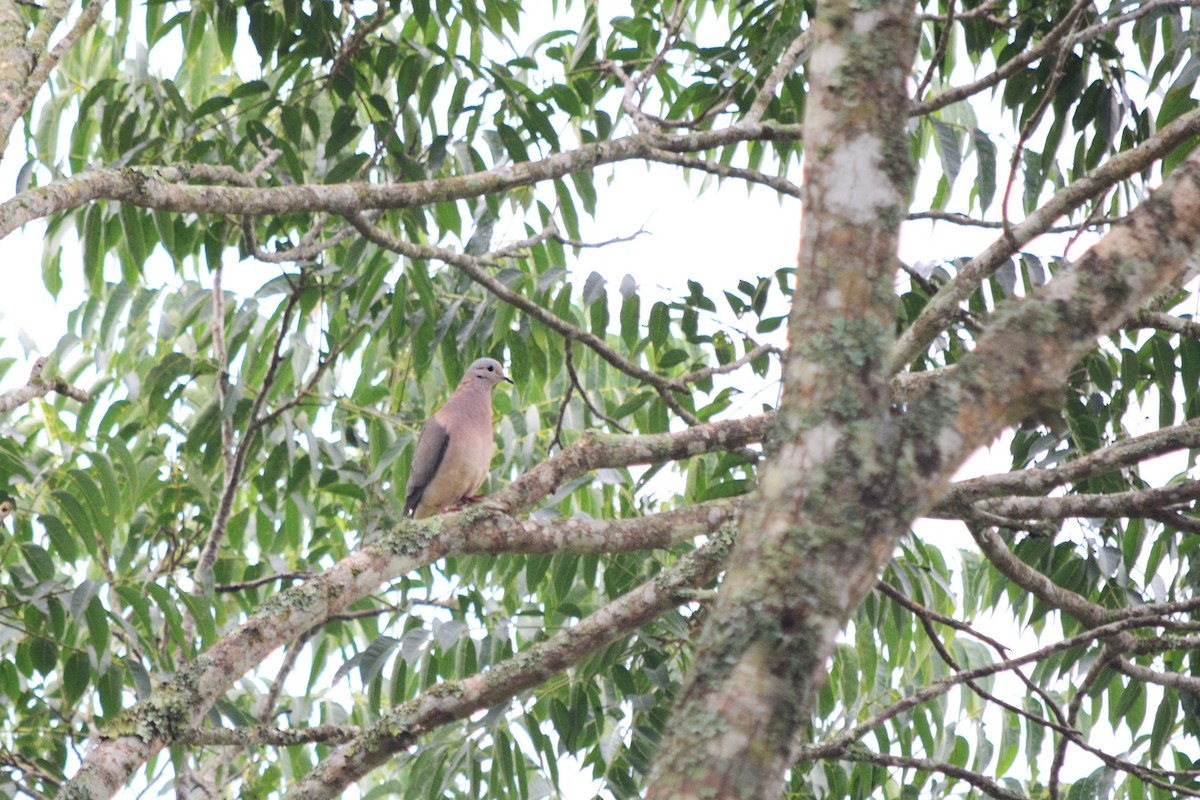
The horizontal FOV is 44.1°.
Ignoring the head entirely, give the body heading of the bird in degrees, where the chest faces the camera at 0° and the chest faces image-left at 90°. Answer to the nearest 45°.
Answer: approximately 315°
